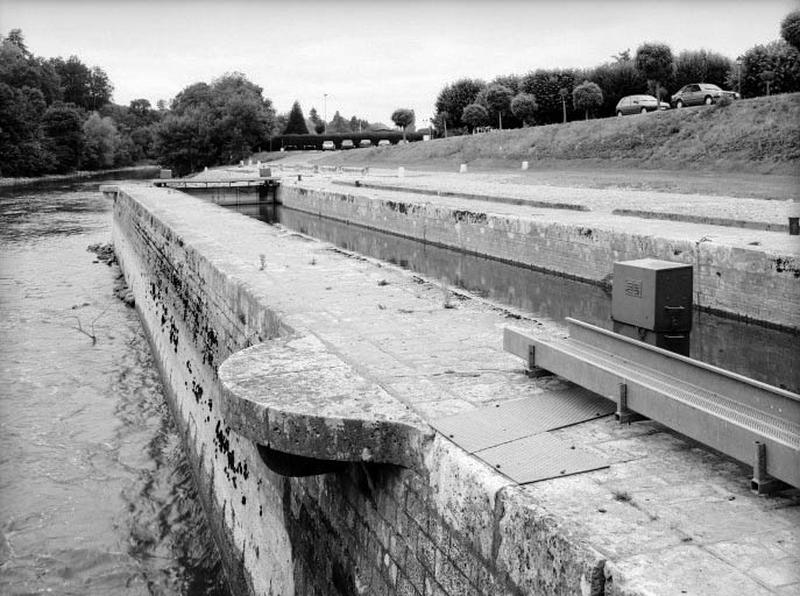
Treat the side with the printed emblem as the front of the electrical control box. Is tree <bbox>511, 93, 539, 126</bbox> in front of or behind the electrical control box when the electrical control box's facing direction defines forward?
behind

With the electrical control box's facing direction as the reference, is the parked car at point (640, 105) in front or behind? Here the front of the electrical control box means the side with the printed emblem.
behind

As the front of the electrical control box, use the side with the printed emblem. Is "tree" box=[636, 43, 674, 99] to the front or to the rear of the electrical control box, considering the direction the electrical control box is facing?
to the rear

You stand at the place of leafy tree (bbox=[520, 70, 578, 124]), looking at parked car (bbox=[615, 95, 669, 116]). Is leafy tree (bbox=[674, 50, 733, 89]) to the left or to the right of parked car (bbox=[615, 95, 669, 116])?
left

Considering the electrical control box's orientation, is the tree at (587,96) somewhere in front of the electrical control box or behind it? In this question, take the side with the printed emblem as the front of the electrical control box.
behind
